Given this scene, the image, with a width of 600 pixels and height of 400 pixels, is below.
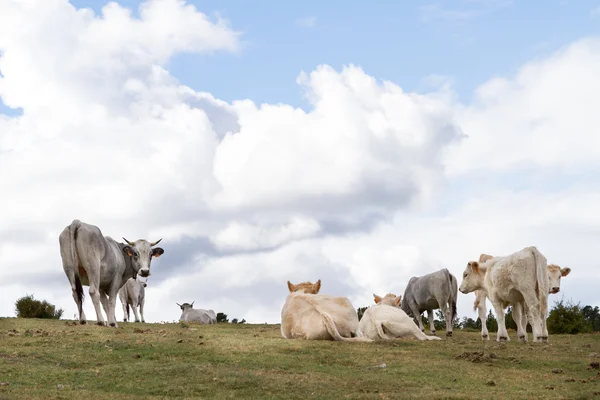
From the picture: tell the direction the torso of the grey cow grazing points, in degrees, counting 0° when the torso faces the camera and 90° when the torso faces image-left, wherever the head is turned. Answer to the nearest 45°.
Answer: approximately 135°

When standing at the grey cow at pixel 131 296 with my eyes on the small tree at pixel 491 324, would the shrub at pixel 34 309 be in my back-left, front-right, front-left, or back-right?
back-left

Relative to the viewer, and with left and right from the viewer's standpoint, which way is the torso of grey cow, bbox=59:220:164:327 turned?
facing away from the viewer and to the right of the viewer

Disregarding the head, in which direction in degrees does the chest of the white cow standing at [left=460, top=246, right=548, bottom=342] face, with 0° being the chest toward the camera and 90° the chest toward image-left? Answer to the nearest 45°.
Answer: approximately 135°

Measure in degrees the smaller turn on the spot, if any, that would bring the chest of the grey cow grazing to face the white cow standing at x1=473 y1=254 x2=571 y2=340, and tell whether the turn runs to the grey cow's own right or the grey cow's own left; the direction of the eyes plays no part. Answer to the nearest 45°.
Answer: approximately 180°

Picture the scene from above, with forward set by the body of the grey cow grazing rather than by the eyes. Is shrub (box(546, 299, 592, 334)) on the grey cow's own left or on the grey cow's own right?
on the grey cow's own right

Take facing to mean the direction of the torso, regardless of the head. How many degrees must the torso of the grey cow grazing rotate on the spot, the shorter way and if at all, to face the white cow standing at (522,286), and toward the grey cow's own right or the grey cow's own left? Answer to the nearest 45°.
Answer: approximately 135° to the grey cow's own left

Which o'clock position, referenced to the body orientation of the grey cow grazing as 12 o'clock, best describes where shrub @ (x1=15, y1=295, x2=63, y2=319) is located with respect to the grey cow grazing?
The shrub is roughly at 11 o'clock from the grey cow grazing.

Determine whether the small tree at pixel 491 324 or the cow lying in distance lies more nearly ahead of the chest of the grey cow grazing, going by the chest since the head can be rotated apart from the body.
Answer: the cow lying in distance

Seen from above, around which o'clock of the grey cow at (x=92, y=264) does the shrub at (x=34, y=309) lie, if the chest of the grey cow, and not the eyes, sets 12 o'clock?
The shrub is roughly at 10 o'clock from the grey cow.
